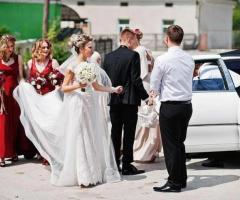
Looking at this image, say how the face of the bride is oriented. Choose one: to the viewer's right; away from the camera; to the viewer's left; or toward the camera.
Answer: to the viewer's right

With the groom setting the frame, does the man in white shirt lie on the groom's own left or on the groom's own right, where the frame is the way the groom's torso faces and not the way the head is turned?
on the groom's own right

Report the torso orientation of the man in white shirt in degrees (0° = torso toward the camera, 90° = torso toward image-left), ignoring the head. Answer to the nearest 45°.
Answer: approximately 135°

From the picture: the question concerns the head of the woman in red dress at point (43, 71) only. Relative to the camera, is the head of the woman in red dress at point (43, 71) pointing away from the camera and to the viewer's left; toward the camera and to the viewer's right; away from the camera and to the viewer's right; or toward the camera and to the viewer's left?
toward the camera and to the viewer's right

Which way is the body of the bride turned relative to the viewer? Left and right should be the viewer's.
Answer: facing to the right of the viewer

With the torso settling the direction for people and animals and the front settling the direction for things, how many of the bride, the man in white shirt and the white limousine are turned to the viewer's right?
2

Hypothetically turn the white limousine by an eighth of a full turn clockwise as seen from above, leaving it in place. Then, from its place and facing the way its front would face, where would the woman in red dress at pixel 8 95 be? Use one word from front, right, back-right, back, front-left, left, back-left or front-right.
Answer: back-right

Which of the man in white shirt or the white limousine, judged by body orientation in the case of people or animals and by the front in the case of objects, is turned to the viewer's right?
the white limousine

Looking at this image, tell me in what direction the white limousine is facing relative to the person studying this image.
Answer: facing to the right of the viewer

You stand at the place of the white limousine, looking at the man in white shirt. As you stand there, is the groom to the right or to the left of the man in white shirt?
right
